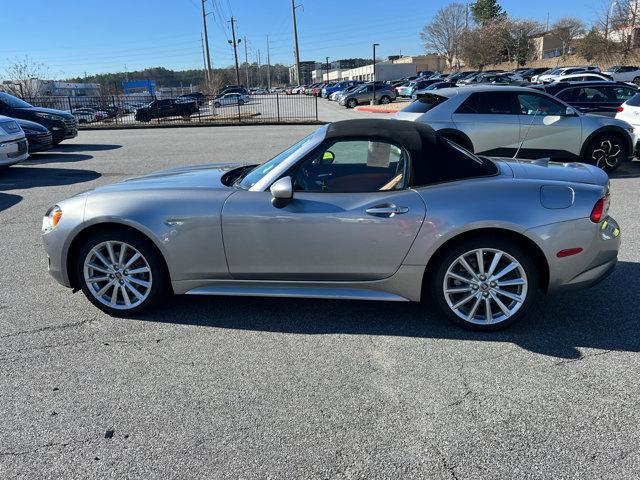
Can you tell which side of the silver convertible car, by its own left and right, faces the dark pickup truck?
right

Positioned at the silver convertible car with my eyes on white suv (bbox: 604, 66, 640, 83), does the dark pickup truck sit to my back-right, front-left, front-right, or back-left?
front-left

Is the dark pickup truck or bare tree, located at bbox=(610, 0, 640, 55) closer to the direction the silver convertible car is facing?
the dark pickup truck

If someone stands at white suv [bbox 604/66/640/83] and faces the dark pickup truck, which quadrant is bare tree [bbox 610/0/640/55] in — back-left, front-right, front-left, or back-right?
back-right

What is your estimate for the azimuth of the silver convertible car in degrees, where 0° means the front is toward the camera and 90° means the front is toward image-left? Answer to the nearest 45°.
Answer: approximately 90°

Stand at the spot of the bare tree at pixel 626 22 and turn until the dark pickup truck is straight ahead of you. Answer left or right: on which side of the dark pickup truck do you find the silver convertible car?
left

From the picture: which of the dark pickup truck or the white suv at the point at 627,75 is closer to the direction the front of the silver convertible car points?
the dark pickup truck

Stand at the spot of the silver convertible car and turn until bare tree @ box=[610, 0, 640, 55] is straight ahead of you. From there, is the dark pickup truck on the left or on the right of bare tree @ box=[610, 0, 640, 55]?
left

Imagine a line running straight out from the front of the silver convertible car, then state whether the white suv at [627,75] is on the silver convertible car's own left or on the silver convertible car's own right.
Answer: on the silver convertible car's own right

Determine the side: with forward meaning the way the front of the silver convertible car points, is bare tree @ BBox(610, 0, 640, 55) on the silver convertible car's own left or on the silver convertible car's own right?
on the silver convertible car's own right
